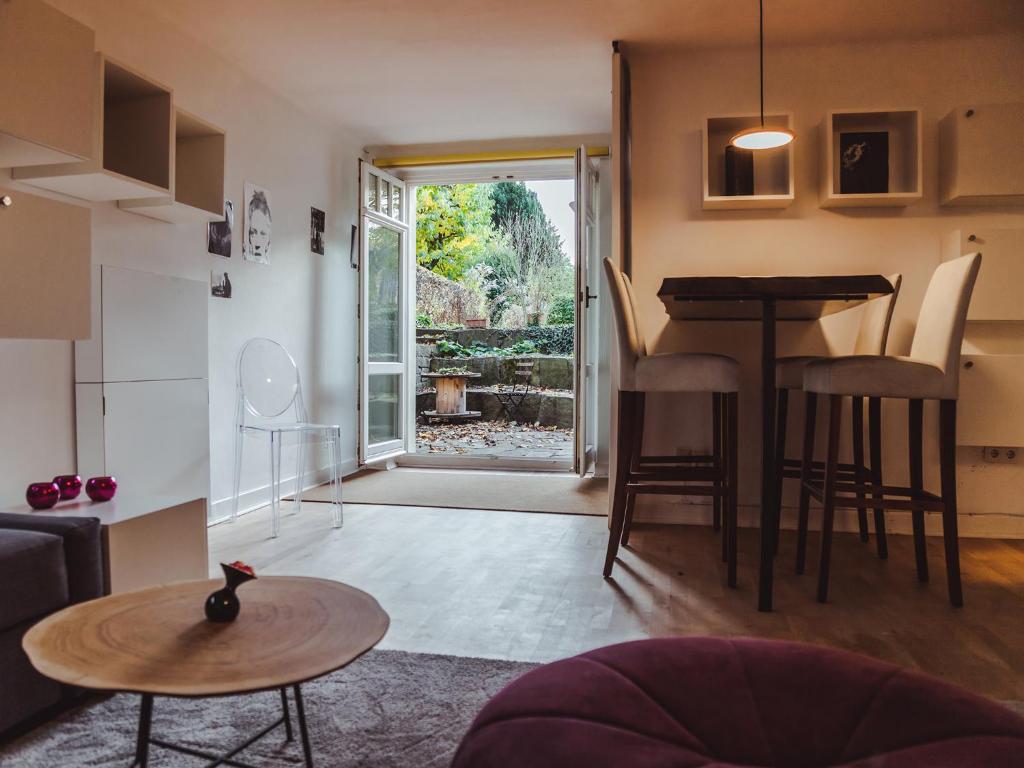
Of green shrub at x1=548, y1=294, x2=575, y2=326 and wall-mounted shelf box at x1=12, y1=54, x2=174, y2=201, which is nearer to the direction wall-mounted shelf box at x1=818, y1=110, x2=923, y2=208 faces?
the wall-mounted shelf box

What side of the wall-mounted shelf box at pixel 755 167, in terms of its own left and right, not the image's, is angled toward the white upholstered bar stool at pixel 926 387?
front

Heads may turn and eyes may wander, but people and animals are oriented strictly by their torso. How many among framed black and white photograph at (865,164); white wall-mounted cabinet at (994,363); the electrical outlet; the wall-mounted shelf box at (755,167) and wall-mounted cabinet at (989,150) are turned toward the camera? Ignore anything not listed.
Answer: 5

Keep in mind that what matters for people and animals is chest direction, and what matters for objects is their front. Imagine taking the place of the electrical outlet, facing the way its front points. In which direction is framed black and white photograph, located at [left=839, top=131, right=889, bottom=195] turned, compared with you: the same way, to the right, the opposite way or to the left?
the same way

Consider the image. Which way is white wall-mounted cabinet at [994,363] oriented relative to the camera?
toward the camera

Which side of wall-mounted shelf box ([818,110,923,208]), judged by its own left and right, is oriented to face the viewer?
front

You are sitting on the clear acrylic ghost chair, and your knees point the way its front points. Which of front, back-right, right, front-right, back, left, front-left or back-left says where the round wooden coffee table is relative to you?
front-right

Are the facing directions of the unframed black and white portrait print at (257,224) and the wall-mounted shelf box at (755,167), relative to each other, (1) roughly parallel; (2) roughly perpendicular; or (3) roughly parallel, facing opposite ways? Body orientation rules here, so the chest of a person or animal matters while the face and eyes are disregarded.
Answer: roughly perpendicular

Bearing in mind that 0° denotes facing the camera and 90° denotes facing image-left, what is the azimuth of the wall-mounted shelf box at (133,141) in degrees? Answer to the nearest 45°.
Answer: approximately 315°

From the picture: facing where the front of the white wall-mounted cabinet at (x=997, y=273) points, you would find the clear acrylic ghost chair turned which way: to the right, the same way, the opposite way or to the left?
to the left

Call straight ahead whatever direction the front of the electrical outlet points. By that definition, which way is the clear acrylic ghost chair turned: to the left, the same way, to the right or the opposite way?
to the left

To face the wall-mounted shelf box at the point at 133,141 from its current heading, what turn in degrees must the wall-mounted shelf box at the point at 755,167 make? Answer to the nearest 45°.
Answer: approximately 45° to its right

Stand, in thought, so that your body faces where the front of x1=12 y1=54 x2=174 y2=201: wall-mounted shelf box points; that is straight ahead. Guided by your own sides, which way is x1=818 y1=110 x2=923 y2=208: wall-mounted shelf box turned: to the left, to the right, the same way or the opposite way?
to the right

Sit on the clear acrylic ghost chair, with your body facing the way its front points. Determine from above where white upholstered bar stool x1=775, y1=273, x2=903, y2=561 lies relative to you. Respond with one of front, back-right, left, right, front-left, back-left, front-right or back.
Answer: front

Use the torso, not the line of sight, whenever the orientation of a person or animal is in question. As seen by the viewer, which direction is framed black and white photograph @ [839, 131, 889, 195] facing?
toward the camera

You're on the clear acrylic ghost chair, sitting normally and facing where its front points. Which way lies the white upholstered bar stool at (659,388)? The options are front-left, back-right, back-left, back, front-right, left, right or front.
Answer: front

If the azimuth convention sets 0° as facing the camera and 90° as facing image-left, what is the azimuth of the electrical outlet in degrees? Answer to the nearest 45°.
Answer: approximately 0°

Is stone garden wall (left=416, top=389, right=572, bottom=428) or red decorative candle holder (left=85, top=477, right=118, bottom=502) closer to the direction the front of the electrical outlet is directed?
the red decorative candle holder

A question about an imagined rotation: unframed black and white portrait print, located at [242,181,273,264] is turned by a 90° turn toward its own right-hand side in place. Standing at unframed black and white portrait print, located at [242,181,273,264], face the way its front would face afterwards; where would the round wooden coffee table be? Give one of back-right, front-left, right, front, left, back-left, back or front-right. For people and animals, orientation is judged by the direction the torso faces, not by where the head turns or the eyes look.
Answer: front-left

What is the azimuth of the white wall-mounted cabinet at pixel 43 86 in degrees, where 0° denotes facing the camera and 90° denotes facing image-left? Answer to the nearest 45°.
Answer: approximately 315°
